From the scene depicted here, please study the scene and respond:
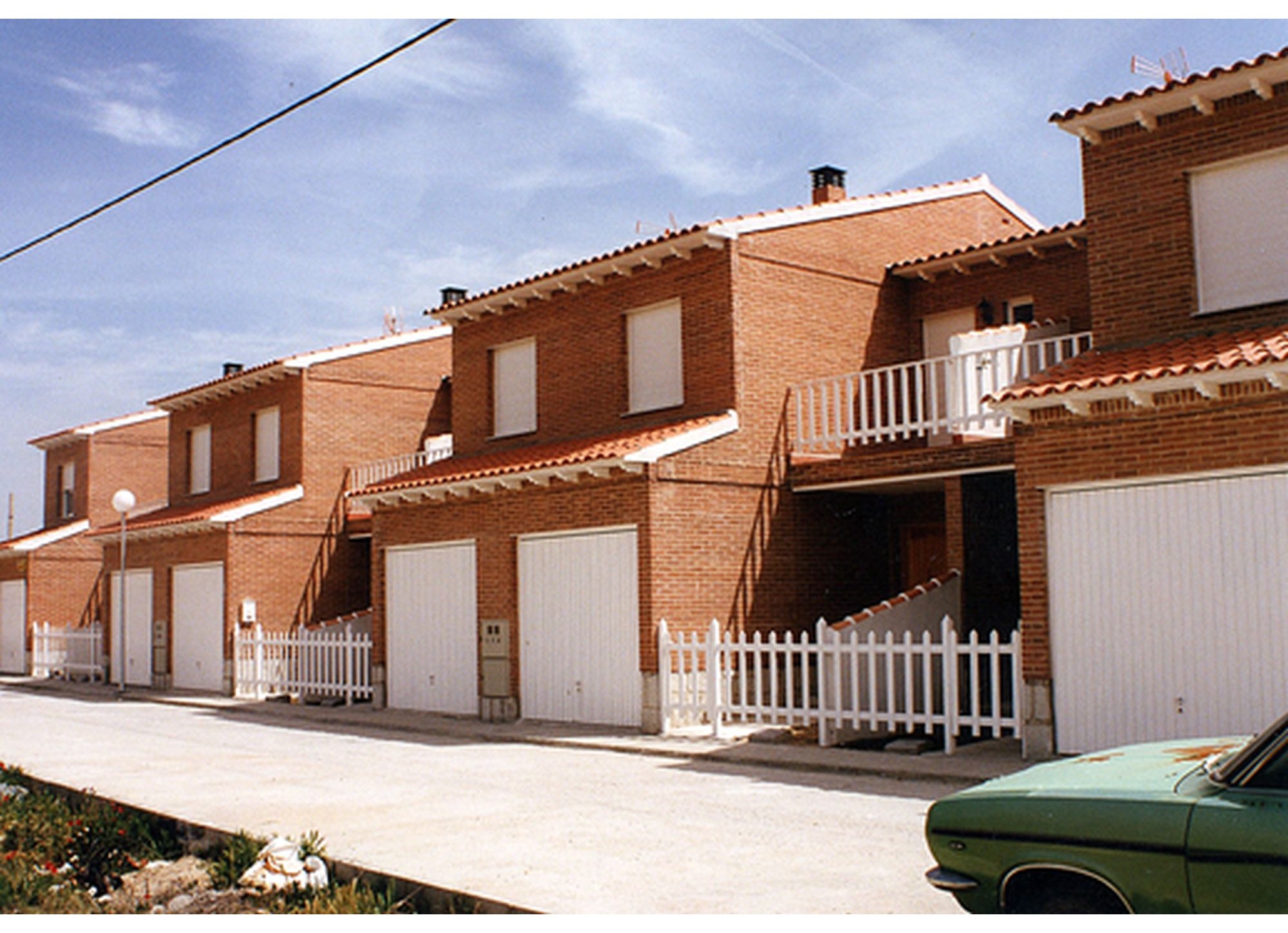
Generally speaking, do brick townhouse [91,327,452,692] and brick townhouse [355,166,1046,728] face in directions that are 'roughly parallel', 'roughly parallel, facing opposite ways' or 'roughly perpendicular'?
roughly parallel

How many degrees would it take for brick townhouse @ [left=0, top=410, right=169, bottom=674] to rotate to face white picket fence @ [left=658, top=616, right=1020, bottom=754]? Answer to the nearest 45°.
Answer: approximately 45° to its left

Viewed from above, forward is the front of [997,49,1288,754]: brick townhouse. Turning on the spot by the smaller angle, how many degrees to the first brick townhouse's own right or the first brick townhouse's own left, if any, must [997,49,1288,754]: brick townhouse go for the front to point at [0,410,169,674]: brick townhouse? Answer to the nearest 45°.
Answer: approximately 90° to the first brick townhouse's own right

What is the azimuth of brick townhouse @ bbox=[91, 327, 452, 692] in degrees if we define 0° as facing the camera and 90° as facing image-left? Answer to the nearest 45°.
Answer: approximately 45°

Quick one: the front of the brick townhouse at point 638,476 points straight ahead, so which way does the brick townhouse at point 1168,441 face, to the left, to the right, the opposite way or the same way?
the same way

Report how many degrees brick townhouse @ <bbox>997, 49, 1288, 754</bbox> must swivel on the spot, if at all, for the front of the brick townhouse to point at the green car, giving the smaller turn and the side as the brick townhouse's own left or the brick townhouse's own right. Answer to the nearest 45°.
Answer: approximately 45° to the brick townhouse's own left

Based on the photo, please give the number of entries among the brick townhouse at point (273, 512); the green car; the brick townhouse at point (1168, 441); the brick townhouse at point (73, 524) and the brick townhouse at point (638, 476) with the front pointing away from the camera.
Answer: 0

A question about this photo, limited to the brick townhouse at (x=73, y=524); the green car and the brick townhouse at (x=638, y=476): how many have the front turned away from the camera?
0

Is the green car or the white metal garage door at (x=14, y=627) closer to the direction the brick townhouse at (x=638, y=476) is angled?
the green car

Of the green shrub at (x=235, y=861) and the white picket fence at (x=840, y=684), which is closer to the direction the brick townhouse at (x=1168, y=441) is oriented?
the green shrub

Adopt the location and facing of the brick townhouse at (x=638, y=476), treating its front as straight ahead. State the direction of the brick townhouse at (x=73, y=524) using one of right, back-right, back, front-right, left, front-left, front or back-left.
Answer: right

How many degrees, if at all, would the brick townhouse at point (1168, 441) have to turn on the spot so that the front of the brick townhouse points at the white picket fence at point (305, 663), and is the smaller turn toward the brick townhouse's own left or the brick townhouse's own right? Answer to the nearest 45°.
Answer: approximately 90° to the brick townhouse's own right

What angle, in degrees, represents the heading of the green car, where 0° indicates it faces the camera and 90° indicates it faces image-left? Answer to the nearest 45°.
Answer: approximately 90°

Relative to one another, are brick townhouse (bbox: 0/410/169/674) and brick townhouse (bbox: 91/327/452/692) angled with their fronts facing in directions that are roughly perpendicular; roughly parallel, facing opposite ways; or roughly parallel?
roughly parallel

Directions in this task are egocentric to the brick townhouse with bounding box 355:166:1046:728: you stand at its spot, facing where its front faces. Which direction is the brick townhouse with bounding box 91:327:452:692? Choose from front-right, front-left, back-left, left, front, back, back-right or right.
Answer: right

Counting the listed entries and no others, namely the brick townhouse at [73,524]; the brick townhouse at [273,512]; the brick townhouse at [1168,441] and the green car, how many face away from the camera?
0
